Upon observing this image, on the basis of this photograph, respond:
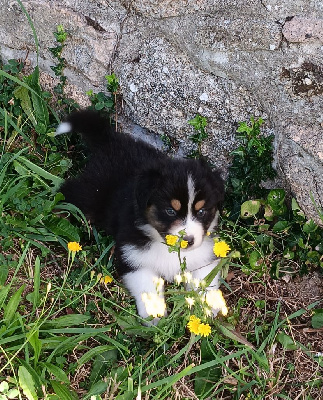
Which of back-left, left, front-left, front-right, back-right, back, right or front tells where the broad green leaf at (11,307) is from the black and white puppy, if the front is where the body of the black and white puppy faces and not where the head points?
right

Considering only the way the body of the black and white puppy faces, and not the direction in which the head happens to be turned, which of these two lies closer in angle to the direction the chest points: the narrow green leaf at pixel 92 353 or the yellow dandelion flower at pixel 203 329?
the yellow dandelion flower

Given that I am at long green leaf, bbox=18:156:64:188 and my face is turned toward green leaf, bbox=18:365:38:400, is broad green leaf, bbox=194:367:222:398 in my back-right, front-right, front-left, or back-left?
front-left

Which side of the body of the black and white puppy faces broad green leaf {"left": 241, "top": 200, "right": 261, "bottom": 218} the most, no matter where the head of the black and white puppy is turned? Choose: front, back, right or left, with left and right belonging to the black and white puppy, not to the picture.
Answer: left

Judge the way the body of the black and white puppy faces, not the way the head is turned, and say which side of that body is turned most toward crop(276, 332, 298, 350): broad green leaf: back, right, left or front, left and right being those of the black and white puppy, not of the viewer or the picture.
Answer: front

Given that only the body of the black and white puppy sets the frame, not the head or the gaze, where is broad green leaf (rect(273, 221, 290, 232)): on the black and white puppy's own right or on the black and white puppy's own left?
on the black and white puppy's own left

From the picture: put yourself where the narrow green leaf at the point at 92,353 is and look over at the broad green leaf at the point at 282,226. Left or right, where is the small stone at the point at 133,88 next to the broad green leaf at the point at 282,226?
left

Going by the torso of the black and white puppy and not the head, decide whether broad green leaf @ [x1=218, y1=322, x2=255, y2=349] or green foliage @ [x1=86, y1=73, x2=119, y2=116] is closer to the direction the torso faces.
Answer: the broad green leaf

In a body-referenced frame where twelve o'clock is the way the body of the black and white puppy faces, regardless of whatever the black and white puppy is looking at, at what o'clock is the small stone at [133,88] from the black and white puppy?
The small stone is roughly at 7 o'clock from the black and white puppy.

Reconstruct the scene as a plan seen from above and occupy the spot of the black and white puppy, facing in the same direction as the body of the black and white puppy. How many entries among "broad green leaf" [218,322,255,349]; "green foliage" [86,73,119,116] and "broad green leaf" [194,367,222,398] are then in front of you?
2

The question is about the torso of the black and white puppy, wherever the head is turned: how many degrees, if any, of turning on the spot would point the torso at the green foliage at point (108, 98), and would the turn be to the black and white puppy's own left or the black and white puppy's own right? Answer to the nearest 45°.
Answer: approximately 180°

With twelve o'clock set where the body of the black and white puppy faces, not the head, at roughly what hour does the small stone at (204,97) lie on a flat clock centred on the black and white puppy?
The small stone is roughly at 8 o'clock from the black and white puppy.

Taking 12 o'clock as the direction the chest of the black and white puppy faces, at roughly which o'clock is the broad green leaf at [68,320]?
The broad green leaf is roughly at 2 o'clock from the black and white puppy.

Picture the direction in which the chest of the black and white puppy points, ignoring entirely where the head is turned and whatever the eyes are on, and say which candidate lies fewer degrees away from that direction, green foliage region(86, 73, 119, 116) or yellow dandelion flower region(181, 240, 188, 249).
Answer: the yellow dandelion flower

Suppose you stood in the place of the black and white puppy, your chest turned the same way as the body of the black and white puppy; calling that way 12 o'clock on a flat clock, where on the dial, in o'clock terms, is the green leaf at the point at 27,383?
The green leaf is roughly at 2 o'clock from the black and white puppy.

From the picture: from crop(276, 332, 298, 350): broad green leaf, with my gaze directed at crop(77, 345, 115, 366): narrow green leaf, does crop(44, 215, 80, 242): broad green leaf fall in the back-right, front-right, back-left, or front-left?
front-right
